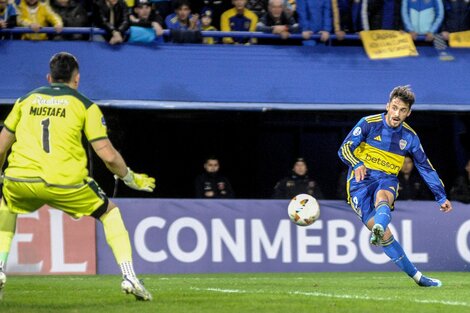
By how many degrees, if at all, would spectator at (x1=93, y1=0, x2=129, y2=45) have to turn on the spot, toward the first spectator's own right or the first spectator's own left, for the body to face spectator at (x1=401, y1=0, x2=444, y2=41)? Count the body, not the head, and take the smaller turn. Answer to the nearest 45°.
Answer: approximately 90° to the first spectator's own left

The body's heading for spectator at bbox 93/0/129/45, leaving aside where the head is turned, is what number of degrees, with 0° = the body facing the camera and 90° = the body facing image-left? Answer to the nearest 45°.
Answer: approximately 0°

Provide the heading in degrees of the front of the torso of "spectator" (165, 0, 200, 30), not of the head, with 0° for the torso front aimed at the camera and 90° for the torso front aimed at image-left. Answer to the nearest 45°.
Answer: approximately 0°

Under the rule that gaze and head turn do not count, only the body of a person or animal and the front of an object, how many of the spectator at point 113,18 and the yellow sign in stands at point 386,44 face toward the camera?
2

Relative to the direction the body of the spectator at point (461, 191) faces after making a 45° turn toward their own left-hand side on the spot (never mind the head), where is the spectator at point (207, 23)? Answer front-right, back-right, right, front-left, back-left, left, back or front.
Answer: back-right
